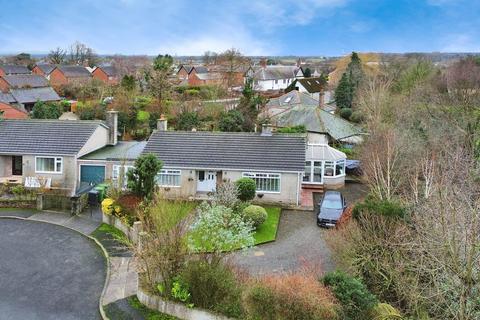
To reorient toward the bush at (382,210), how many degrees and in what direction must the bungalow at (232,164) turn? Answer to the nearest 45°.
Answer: approximately 45° to its left

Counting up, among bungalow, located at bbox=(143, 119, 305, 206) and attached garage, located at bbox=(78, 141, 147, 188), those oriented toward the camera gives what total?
2

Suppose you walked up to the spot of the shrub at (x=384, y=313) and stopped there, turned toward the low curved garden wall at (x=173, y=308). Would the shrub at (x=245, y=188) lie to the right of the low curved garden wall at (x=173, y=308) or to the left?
right

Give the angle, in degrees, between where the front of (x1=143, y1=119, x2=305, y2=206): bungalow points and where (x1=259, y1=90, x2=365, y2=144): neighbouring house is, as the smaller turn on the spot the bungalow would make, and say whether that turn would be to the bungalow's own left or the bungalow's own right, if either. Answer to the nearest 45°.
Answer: approximately 135° to the bungalow's own left

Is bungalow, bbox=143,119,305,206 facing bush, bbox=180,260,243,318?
yes

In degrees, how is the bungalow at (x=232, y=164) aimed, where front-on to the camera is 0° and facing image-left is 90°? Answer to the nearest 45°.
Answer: approximately 0°

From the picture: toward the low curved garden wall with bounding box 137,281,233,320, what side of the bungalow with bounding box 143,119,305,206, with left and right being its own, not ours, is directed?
front

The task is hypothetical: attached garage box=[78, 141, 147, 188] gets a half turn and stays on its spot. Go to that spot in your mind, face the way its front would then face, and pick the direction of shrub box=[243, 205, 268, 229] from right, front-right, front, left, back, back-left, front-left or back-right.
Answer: back-right

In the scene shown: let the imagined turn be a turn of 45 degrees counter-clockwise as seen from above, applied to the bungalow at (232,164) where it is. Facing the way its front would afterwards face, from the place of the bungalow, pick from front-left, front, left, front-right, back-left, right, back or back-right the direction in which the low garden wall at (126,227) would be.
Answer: right

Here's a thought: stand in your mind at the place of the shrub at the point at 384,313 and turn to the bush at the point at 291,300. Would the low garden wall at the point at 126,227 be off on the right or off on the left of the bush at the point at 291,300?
right

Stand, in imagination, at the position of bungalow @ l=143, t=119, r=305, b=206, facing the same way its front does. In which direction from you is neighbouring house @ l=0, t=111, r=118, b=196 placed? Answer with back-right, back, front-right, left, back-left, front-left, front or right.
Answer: right

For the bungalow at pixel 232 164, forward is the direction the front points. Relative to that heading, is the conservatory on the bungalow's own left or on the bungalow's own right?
on the bungalow's own left

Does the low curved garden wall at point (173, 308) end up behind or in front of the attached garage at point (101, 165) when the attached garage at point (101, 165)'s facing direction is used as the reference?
in front
